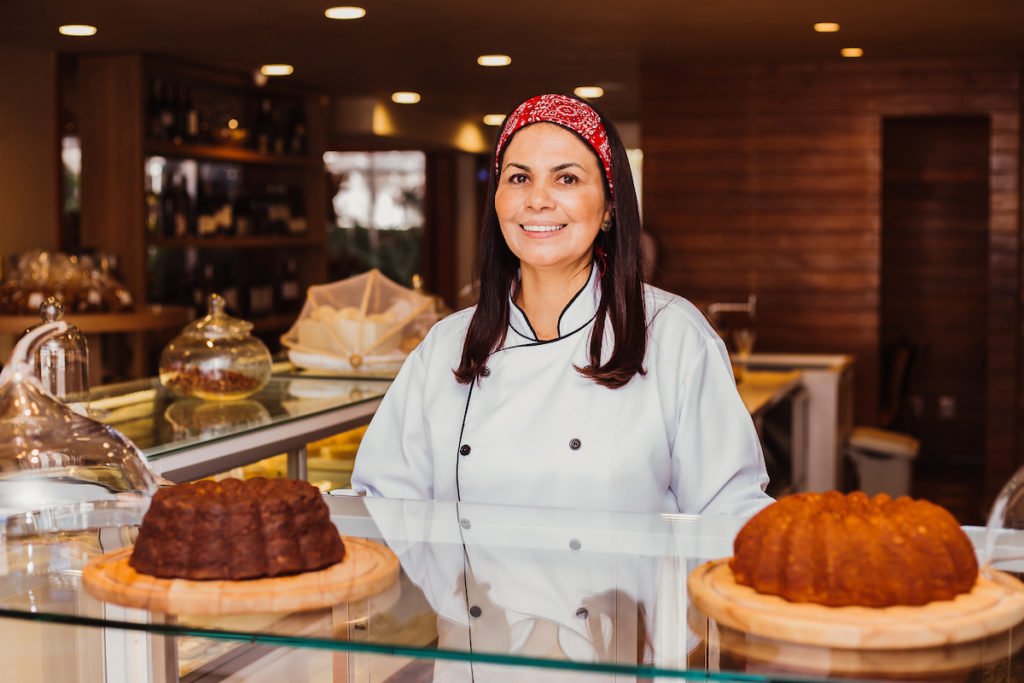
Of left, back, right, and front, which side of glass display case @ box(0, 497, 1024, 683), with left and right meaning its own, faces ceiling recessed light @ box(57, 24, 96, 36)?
back

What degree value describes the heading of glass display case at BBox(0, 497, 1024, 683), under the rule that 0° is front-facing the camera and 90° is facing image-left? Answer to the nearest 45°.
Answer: approximately 0°

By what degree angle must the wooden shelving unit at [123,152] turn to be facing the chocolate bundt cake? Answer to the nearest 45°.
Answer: approximately 45° to its right

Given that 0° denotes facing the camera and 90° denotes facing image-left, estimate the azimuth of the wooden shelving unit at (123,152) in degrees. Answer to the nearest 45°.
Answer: approximately 315°

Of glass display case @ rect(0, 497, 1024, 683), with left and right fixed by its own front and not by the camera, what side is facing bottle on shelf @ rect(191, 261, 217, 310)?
back

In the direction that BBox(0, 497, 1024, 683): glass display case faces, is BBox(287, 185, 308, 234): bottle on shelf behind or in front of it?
behind

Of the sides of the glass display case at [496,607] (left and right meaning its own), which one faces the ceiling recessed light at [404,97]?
back

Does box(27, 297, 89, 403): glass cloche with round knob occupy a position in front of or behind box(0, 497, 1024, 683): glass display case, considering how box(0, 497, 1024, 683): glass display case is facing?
behind
